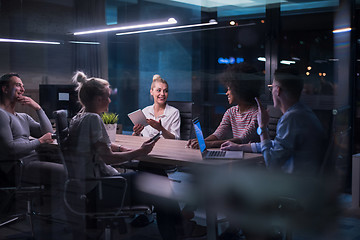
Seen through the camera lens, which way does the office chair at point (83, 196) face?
facing to the right of the viewer

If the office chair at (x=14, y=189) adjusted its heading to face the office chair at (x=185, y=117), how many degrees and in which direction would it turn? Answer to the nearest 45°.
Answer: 0° — it already faces it

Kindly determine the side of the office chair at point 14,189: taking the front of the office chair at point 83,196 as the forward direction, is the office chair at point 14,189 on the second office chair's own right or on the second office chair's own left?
on the second office chair's own left

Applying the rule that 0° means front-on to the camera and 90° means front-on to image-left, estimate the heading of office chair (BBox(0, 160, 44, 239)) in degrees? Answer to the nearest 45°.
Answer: approximately 270°
